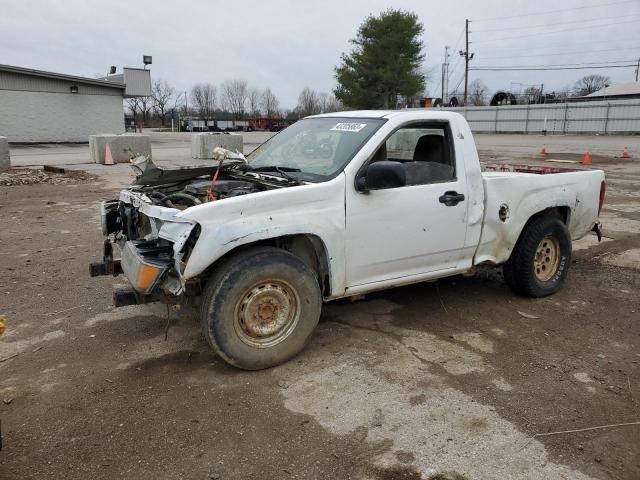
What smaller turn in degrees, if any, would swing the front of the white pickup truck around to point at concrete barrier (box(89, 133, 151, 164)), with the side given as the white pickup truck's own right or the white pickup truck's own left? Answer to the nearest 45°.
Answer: approximately 90° to the white pickup truck's own right

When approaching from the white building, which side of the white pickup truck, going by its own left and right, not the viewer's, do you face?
right

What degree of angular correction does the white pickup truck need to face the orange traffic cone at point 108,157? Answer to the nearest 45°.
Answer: approximately 90° to its right

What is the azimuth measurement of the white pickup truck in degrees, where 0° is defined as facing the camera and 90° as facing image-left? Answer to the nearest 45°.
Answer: approximately 45°

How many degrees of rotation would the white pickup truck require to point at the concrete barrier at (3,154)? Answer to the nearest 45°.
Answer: approximately 90° to its right

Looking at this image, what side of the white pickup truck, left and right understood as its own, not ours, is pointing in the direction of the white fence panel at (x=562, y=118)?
back

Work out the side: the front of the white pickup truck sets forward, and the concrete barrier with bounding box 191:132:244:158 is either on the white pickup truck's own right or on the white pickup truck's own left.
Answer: on the white pickup truck's own right
